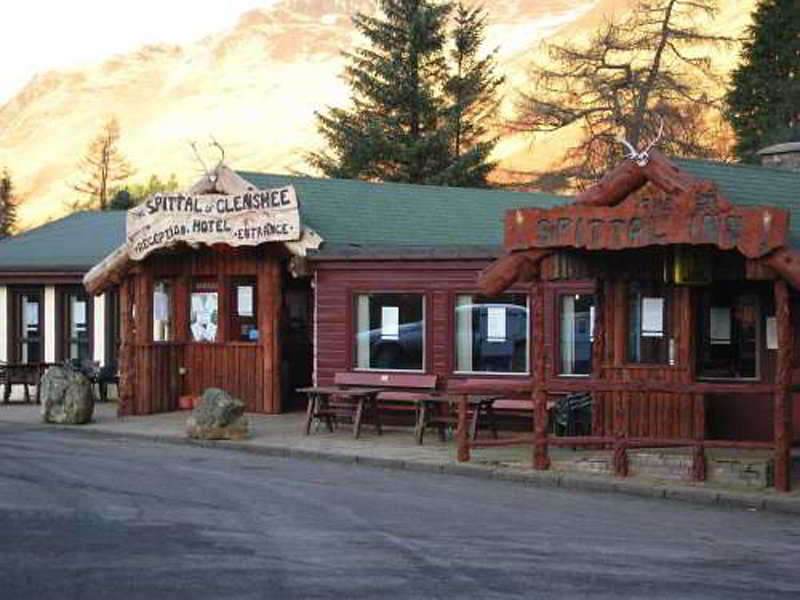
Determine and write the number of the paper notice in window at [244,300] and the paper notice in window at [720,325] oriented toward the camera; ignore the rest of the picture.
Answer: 2

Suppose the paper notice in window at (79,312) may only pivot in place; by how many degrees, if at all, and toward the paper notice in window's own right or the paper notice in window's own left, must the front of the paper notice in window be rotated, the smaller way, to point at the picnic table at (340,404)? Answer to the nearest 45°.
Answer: approximately 90° to the paper notice in window's own left

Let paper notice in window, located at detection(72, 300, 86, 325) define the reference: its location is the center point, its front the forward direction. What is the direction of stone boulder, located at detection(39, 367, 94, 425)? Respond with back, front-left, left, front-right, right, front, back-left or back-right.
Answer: front

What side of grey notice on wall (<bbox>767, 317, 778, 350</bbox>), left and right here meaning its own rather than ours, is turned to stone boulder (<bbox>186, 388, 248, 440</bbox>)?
right

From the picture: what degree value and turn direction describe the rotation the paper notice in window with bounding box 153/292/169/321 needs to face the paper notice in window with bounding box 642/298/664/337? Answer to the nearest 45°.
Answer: approximately 45° to its left

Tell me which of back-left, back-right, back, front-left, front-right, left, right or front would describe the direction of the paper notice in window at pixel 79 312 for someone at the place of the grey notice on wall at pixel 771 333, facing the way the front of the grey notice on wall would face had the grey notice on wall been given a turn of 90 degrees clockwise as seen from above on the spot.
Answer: front-right

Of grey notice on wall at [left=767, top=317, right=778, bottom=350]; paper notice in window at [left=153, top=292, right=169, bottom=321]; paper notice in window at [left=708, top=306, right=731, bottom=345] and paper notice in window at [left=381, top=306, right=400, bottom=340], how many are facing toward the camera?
4

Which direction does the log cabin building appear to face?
toward the camera

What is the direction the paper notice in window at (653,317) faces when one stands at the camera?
facing the viewer

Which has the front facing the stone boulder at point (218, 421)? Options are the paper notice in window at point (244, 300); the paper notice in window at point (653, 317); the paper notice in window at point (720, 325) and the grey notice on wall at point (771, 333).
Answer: the paper notice in window at point (244, 300)

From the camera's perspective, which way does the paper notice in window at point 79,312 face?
toward the camera

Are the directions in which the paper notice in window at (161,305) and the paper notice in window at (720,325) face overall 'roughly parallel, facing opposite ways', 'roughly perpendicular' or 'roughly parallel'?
roughly parallel

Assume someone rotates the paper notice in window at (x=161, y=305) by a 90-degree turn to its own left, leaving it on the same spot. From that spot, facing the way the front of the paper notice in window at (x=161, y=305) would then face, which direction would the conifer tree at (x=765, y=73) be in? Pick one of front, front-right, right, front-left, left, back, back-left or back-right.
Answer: front-left

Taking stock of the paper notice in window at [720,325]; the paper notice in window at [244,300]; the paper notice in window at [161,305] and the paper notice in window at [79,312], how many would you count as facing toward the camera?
4

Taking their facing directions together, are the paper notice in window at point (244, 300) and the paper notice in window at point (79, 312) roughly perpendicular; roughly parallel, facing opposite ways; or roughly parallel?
roughly parallel

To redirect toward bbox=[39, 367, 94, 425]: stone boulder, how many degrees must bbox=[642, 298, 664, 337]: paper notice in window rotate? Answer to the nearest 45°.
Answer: approximately 135° to its right
